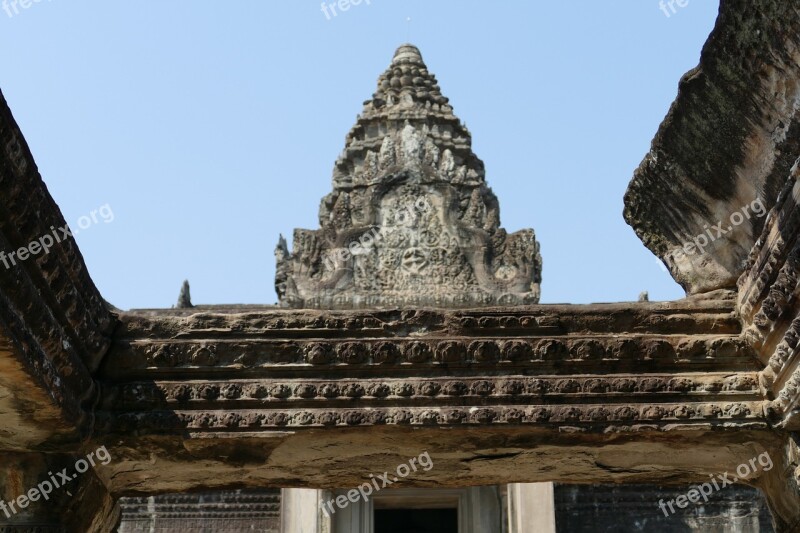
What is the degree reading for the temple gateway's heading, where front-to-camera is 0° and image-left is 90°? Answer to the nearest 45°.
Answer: approximately 0°

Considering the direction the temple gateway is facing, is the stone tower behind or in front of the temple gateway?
behind

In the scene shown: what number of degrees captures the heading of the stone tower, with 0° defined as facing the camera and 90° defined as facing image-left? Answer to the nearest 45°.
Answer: approximately 0°

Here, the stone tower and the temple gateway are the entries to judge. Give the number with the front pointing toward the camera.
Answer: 2

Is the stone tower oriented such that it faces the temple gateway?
yes
